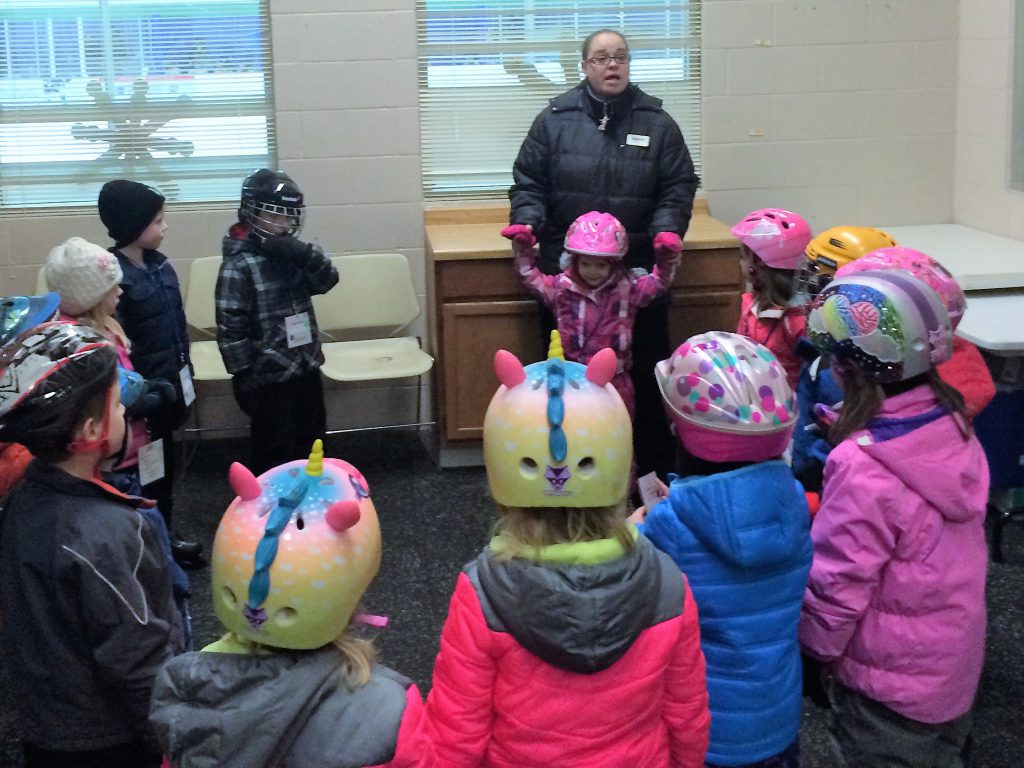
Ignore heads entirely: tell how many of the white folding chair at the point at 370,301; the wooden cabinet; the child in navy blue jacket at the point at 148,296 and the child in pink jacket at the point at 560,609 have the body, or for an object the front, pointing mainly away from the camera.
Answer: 1

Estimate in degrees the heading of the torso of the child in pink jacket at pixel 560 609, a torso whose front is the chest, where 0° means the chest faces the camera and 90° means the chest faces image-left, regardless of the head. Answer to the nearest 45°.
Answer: approximately 180°

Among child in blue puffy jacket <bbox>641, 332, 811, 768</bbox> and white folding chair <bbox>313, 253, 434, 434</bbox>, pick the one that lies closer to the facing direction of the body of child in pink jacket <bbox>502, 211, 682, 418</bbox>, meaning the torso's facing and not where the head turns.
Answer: the child in blue puffy jacket

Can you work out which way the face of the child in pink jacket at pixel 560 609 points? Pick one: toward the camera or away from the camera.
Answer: away from the camera

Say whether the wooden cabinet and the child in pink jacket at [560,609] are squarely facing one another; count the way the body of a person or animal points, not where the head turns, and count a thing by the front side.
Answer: yes

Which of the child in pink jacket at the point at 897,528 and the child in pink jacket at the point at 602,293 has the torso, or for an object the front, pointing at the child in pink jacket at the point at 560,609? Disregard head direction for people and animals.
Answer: the child in pink jacket at the point at 602,293

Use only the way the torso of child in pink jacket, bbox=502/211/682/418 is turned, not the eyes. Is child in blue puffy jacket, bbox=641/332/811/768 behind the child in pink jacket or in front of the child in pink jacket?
in front

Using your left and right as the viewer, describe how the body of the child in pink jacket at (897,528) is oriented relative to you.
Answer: facing away from the viewer and to the left of the viewer

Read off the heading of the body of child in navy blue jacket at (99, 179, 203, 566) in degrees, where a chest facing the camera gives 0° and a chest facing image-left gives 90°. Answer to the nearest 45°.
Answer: approximately 315°

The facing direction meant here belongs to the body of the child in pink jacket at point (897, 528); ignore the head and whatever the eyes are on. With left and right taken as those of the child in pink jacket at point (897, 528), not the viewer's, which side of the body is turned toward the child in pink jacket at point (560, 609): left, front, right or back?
left

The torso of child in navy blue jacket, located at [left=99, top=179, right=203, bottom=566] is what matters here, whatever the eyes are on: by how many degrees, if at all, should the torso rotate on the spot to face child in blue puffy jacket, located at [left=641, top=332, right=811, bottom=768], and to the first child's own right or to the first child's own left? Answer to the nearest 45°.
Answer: approximately 45° to the first child's own right

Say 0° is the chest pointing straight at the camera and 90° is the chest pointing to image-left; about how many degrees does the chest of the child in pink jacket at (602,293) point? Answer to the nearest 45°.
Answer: approximately 0°

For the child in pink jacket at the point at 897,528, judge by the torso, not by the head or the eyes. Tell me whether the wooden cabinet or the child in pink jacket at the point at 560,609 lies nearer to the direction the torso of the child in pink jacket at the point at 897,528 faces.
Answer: the wooden cabinet

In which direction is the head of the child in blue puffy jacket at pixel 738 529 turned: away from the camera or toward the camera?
away from the camera

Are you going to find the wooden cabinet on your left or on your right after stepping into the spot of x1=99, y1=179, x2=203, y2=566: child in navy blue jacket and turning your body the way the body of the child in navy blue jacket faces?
on your left
